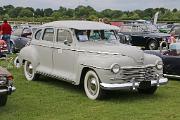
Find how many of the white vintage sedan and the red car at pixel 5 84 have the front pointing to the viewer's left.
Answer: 0

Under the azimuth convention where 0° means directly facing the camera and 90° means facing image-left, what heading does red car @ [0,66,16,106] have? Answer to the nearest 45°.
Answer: approximately 315°

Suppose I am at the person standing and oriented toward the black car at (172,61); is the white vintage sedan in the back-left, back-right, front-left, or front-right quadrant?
front-right

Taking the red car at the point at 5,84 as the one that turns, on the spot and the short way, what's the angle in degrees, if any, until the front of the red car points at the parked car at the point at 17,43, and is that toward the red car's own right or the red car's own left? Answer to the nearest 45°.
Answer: approximately 135° to the red car's own left

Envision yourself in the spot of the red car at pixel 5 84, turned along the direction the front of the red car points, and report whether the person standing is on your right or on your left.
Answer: on your left

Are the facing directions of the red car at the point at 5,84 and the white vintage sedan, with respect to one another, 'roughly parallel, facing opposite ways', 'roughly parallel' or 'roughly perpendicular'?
roughly parallel

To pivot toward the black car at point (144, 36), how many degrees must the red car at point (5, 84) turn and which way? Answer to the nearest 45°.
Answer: approximately 90° to its left
